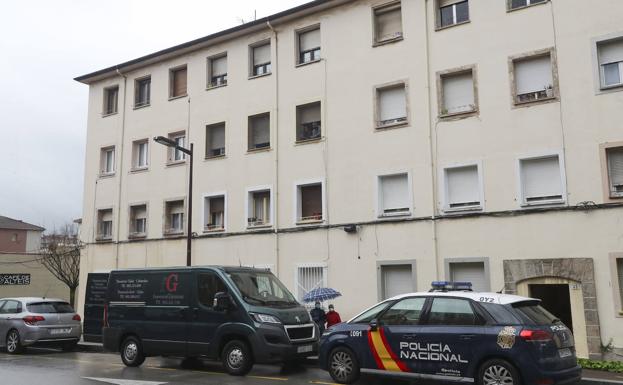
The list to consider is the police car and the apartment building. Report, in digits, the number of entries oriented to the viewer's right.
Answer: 0

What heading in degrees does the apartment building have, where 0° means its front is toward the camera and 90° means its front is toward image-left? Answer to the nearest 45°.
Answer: approximately 45°

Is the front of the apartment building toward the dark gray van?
yes

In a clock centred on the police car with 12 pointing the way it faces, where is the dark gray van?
The dark gray van is roughly at 11 o'clock from the police car.

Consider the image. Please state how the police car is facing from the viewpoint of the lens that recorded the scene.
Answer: facing away from the viewer and to the left of the viewer

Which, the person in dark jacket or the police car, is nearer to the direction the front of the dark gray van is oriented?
the police car

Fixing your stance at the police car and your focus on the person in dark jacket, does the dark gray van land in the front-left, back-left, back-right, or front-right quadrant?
front-left

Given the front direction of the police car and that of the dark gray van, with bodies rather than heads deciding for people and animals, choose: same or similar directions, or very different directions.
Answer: very different directions

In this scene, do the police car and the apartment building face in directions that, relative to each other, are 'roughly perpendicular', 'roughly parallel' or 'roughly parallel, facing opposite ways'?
roughly perpendicular

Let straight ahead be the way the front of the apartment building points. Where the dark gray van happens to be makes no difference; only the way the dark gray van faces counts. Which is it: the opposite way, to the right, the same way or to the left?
to the left

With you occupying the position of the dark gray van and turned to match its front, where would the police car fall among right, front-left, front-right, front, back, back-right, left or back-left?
front

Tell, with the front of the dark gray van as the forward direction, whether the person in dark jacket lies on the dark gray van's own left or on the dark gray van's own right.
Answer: on the dark gray van's own left

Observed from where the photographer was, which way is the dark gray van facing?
facing the viewer and to the right of the viewer
